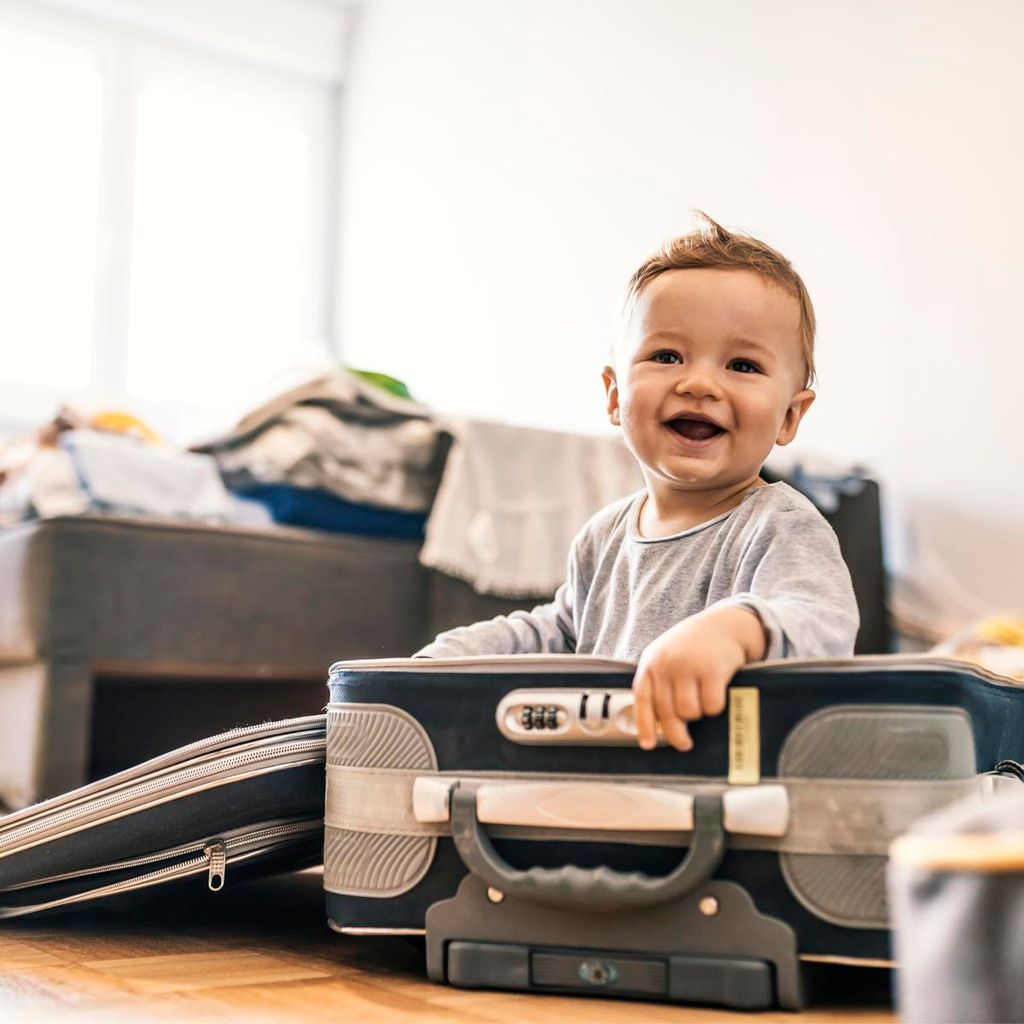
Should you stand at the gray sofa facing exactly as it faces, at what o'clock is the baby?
The baby is roughly at 11 o'clock from the gray sofa.

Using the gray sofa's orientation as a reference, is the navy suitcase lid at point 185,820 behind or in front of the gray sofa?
in front

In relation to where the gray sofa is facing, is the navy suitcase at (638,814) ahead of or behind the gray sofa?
ahead

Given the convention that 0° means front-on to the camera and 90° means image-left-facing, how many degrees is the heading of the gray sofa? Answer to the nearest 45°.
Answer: approximately 0°
